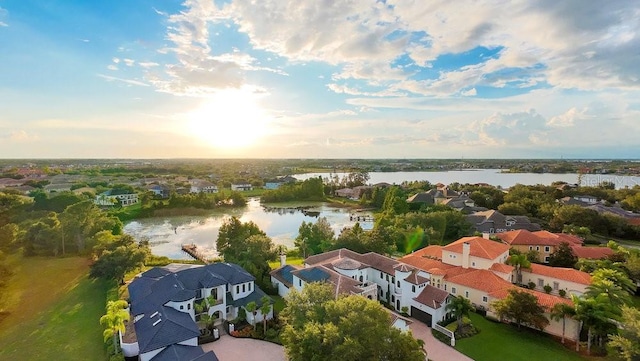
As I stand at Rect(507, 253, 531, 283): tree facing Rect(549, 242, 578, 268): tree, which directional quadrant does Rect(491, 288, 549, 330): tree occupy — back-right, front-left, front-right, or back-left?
back-right

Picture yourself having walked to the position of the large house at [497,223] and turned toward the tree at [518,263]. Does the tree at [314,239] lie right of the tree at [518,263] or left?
right

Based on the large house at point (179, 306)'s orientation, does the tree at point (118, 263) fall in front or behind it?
behind

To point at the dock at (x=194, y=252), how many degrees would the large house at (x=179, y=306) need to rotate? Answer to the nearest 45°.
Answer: approximately 135° to its left

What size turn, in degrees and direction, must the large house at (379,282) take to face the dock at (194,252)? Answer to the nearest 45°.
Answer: approximately 90° to its right

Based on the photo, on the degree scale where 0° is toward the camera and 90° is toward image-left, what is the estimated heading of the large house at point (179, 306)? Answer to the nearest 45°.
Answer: approximately 315°
